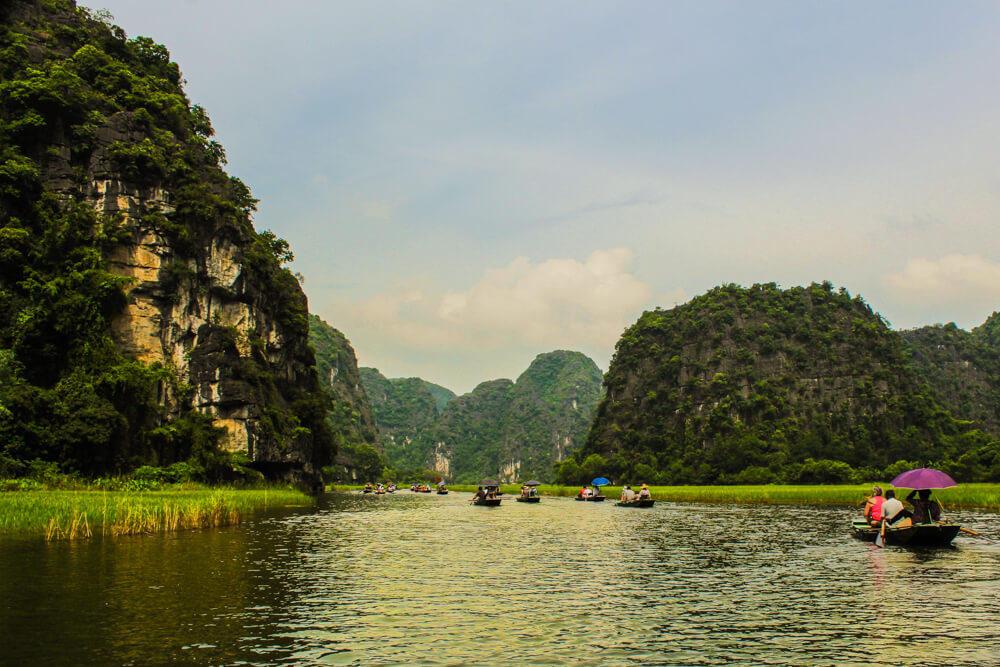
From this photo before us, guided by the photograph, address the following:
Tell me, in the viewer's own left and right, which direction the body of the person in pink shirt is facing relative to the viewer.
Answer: facing away from the viewer and to the left of the viewer
